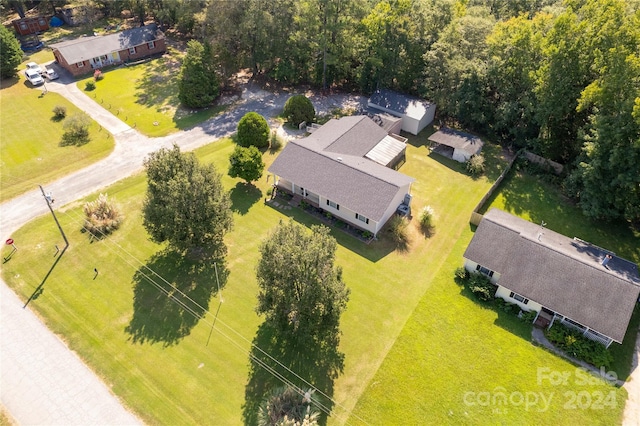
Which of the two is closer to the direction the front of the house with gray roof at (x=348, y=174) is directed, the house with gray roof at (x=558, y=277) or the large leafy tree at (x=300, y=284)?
the large leafy tree

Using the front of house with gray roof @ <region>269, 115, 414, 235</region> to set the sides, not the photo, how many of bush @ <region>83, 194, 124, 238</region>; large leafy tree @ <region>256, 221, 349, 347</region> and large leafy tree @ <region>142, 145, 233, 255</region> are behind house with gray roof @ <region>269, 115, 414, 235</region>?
0

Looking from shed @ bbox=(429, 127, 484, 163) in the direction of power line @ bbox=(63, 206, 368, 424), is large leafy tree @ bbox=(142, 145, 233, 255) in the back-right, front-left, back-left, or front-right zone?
front-right

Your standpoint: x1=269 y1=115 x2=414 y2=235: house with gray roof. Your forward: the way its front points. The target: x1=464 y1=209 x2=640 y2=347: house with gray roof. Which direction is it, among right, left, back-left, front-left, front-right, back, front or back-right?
left

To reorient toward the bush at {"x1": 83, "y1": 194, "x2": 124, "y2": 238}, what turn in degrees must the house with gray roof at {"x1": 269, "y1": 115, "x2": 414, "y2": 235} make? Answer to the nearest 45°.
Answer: approximately 45° to its right

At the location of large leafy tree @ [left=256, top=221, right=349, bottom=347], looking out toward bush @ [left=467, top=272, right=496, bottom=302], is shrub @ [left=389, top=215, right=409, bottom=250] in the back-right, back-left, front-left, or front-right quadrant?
front-left

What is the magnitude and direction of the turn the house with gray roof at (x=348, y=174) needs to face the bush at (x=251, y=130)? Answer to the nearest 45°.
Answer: approximately 90° to its right

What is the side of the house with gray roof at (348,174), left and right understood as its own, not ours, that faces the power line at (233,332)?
front

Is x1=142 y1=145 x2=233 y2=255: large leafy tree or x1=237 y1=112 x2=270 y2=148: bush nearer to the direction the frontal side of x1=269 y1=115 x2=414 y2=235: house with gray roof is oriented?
the large leafy tree

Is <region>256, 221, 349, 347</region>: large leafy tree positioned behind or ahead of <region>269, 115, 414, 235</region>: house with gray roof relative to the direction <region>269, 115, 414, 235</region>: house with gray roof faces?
ahead

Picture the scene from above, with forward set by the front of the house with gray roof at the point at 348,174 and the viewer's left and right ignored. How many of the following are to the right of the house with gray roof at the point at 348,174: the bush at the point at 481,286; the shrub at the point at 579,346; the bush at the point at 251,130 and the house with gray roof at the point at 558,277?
1

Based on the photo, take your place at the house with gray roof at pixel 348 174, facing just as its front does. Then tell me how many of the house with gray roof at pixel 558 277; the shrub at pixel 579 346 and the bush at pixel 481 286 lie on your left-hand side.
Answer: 3

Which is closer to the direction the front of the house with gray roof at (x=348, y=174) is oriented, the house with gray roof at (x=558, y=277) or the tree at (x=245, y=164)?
the tree

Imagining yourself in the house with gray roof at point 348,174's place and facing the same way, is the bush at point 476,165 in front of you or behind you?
behind

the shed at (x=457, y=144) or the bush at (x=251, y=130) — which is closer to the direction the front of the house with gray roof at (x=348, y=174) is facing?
the bush

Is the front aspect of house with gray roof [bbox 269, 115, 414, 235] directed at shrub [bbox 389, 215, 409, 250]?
no

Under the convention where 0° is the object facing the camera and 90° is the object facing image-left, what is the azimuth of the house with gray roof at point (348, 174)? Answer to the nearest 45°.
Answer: approximately 45°

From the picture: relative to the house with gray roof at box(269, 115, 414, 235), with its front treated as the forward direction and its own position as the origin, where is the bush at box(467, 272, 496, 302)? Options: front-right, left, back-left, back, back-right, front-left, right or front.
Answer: left

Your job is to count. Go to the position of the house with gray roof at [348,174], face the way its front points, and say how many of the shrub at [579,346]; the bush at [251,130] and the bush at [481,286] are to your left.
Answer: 2

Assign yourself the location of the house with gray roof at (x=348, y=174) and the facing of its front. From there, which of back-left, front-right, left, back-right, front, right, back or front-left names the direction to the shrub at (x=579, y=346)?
left

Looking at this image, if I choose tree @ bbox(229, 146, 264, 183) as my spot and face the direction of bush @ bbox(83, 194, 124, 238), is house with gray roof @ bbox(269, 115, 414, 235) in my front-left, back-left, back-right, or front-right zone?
back-left

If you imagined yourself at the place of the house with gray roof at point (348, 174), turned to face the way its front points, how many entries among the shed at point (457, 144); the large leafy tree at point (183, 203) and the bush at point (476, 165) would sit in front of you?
1

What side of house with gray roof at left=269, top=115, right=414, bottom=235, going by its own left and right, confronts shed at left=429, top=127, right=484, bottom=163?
back

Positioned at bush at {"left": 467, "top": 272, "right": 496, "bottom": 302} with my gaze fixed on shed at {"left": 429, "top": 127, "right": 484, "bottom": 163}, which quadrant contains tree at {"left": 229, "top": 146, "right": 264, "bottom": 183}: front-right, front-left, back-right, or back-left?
front-left
